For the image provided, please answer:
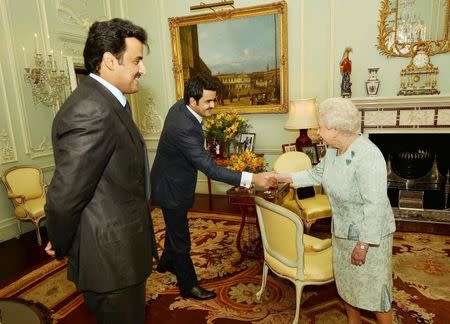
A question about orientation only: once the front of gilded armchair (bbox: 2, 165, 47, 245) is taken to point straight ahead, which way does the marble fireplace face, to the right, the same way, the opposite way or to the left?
to the right

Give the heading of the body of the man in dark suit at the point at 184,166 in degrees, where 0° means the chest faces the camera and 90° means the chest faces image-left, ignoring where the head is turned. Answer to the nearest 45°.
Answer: approximately 270°

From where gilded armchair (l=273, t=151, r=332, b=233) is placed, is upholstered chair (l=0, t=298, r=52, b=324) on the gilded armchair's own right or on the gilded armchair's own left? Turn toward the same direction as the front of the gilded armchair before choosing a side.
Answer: on the gilded armchair's own right

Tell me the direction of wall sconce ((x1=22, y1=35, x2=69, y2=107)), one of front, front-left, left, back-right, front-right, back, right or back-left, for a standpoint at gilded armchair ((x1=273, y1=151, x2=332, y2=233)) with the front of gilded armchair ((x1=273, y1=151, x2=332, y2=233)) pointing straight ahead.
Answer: back-right

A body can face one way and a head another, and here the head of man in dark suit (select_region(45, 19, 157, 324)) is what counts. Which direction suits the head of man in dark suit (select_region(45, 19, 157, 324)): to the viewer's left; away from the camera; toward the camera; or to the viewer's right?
to the viewer's right

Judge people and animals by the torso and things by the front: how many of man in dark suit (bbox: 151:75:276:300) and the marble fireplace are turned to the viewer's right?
1
